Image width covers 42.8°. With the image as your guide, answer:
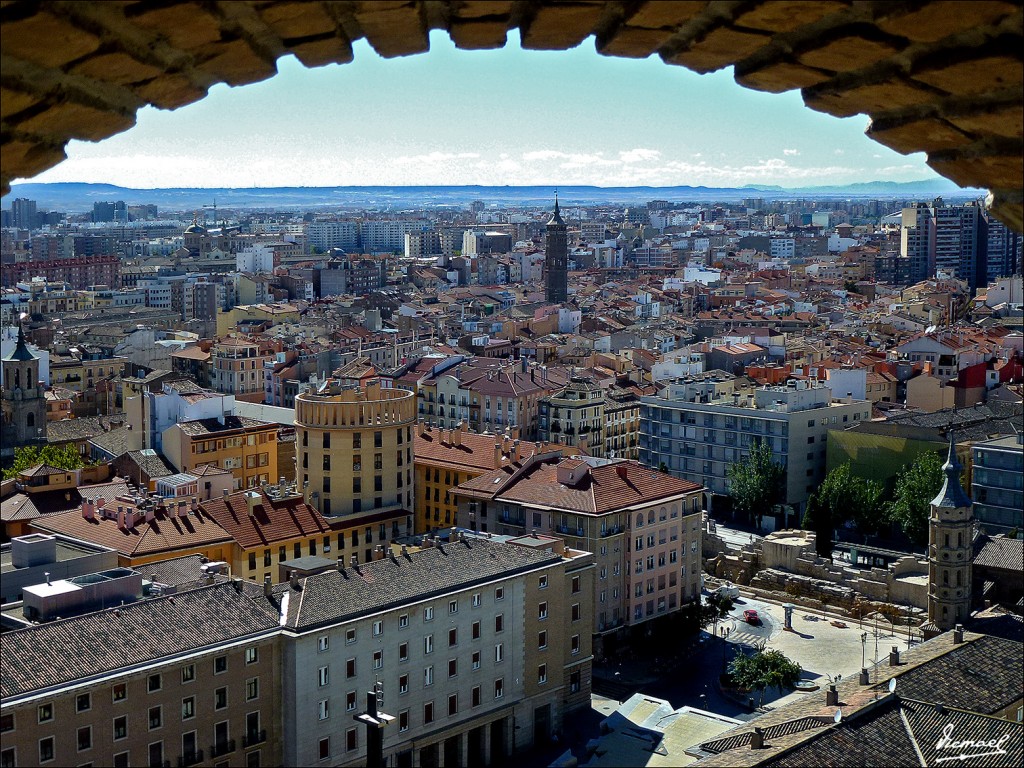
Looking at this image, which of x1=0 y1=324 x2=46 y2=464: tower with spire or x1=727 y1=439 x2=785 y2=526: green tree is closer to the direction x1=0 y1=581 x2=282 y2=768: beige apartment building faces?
the green tree

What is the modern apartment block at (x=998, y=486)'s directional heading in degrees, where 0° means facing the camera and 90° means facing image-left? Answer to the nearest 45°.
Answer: approximately 45°

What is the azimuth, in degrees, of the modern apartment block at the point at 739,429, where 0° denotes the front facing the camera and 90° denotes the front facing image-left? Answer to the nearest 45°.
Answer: approximately 45°

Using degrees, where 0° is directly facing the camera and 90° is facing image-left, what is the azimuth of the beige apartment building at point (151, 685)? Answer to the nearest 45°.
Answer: approximately 315°

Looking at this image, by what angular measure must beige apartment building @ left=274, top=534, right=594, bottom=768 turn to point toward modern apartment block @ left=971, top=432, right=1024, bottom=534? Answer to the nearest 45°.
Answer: approximately 90° to its left

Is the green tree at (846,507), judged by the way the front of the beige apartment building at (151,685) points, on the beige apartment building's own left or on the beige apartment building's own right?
on the beige apartment building's own left

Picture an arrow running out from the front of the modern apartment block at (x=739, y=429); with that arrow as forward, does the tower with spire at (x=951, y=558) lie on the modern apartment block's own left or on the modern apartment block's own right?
on the modern apartment block's own left

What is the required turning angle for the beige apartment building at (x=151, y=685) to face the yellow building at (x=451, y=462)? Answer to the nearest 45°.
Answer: approximately 90° to its left

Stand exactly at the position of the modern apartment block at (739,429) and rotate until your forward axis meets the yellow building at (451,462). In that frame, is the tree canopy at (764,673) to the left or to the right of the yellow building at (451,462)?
left

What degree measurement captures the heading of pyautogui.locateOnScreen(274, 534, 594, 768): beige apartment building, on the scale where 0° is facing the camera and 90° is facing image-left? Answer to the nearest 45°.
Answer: approximately 315°

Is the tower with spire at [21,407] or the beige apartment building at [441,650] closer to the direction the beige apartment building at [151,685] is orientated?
the beige apartment building

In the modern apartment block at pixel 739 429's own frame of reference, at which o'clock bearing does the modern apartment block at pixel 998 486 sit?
the modern apartment block at pixel 998 486 is roughly at 9 o'clock from the modern apartment block at pixel 739 429.
